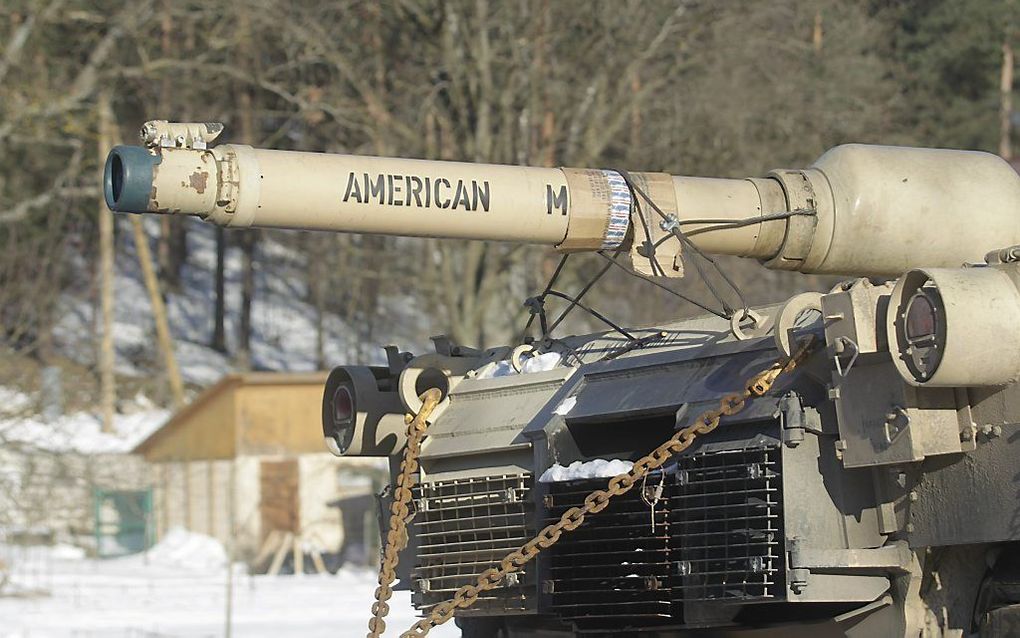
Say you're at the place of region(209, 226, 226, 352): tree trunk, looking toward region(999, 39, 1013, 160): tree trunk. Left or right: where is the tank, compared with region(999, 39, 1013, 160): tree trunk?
right

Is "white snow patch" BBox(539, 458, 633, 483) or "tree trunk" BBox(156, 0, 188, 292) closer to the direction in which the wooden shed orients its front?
the white snow patch

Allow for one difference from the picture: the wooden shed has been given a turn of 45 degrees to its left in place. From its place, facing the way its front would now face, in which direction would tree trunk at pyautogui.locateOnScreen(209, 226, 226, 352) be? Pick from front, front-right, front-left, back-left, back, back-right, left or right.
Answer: left

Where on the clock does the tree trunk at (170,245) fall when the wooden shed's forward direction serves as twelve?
The tree trunk is roughly at 7 o'clock from the wooden shed.

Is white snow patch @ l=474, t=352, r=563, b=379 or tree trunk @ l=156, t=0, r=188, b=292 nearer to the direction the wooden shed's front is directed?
the white snow patch

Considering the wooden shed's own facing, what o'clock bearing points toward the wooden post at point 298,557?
The wooden post is roughly at 1 o'clock from the wooden shed.

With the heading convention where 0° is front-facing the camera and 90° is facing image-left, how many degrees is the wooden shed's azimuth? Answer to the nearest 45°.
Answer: approximately 315°
